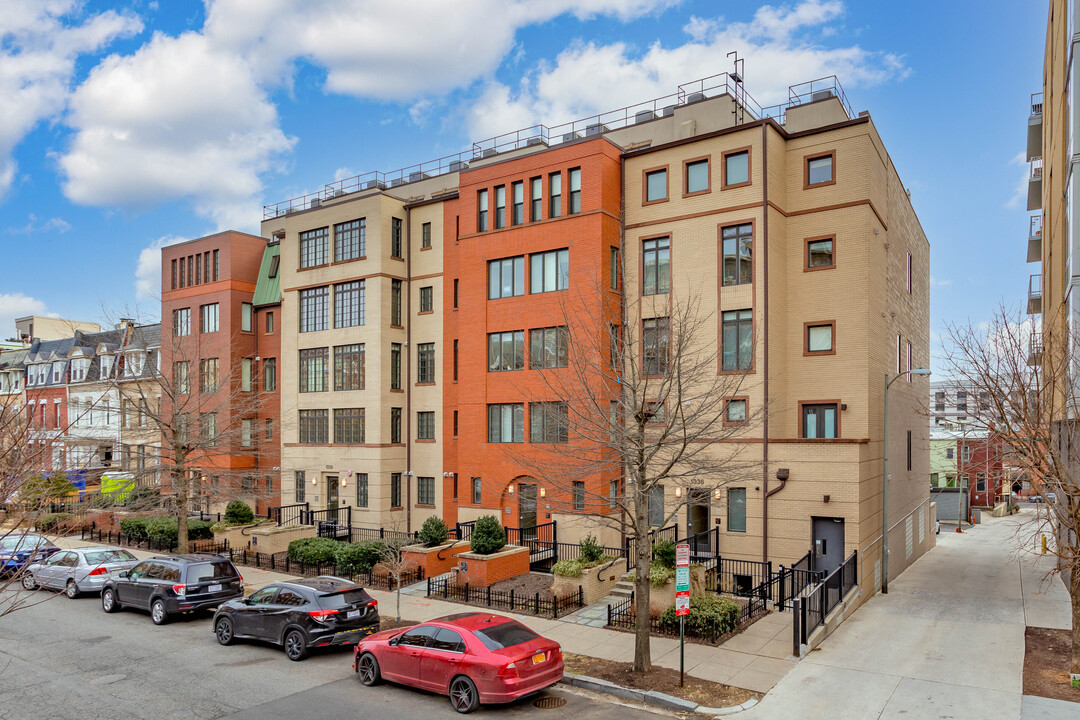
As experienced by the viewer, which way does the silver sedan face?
facing away from the viewer and to the left of the viewer

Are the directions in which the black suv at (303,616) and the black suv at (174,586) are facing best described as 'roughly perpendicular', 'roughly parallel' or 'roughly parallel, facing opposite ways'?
roughly parallel

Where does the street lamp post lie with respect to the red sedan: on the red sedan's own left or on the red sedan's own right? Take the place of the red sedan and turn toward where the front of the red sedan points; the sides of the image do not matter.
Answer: on the red sedan's own right

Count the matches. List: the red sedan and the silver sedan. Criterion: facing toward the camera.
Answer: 0

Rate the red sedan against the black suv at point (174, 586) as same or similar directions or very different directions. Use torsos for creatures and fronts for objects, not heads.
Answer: same or similar directions

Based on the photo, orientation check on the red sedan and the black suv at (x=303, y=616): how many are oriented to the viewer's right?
0

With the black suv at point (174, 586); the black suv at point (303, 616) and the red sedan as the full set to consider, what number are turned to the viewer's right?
0

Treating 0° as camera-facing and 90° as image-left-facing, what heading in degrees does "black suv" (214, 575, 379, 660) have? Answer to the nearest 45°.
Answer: approximately 135°

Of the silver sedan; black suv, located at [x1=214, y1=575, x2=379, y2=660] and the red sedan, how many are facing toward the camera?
0

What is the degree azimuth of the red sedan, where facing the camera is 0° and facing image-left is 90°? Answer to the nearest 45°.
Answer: approximately 135°

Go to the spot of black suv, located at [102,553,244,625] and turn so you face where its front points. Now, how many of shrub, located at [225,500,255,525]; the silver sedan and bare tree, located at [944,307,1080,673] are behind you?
1

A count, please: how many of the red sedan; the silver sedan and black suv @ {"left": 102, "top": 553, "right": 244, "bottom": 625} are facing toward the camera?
0

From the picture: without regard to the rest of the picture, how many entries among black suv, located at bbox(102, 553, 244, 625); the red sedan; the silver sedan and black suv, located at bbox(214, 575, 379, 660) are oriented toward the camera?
0

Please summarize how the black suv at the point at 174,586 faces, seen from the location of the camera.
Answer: facing away from the viewer and to the left of the viewer

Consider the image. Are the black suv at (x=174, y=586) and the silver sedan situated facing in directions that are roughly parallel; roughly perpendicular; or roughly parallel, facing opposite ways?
roughly parallel
